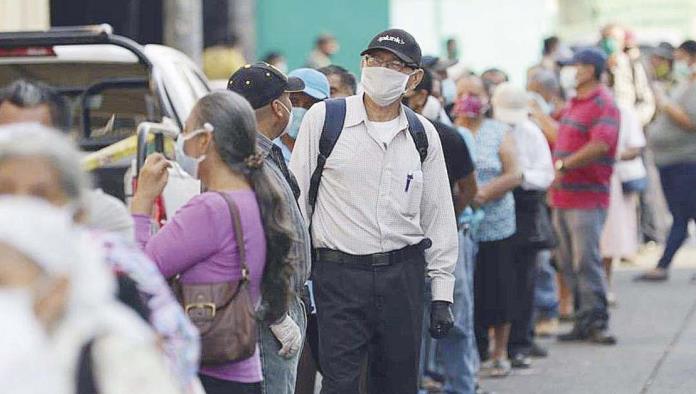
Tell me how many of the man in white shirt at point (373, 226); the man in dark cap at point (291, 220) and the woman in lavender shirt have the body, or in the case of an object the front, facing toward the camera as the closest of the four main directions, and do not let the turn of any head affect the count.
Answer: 1

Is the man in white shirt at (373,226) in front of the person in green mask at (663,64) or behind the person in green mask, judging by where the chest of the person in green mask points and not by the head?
in front

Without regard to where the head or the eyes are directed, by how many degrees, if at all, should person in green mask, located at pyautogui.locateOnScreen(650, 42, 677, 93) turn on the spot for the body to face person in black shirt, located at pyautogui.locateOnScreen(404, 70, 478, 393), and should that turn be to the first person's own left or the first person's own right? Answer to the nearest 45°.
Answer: approximately 45° to the first person's own left

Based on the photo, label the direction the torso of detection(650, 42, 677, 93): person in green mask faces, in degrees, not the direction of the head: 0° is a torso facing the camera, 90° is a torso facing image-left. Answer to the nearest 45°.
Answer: approximately 45°

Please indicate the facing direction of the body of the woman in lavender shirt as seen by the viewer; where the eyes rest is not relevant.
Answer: to the viewer's left
